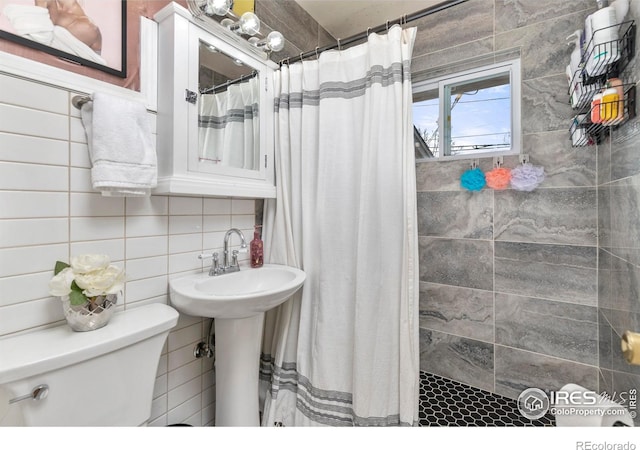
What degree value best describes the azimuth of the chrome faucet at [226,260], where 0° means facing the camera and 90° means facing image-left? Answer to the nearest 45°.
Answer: approximately 315°

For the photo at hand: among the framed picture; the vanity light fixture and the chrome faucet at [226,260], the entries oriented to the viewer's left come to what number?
0

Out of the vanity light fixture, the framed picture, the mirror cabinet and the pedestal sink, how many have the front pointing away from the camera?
0

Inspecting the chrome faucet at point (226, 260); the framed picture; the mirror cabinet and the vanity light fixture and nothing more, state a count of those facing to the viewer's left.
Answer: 0

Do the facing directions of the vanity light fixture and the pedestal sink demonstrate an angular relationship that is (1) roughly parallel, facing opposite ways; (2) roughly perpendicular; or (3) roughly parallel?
roughly parallel

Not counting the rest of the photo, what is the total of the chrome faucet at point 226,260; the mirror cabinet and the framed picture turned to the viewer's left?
0

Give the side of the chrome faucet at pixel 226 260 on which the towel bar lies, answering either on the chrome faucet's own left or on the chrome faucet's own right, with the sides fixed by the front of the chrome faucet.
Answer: on the chrome faucet's own right

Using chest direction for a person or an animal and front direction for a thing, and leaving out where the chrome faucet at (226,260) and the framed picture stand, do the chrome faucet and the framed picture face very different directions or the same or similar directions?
same or similar directions

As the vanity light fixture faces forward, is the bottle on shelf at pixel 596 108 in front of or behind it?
in front

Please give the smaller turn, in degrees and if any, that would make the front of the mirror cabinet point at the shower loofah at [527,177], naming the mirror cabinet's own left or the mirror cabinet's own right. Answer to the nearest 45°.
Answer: approximately 45° to the mirror cabinet's own left

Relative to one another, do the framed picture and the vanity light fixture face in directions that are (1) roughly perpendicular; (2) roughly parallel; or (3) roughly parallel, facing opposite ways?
roughly parallel

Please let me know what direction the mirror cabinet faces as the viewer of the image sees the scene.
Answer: facing the viewer and to the right of the viewer

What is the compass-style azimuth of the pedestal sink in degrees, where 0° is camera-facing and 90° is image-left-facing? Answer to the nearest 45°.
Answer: approximately 315°

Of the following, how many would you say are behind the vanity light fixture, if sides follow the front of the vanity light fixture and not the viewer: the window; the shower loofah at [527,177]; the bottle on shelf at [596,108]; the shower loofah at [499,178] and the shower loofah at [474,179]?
0

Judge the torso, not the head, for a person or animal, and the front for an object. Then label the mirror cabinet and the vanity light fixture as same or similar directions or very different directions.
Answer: same or similar directions

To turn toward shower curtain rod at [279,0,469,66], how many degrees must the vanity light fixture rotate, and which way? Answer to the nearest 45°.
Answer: approximately 45° to its left
